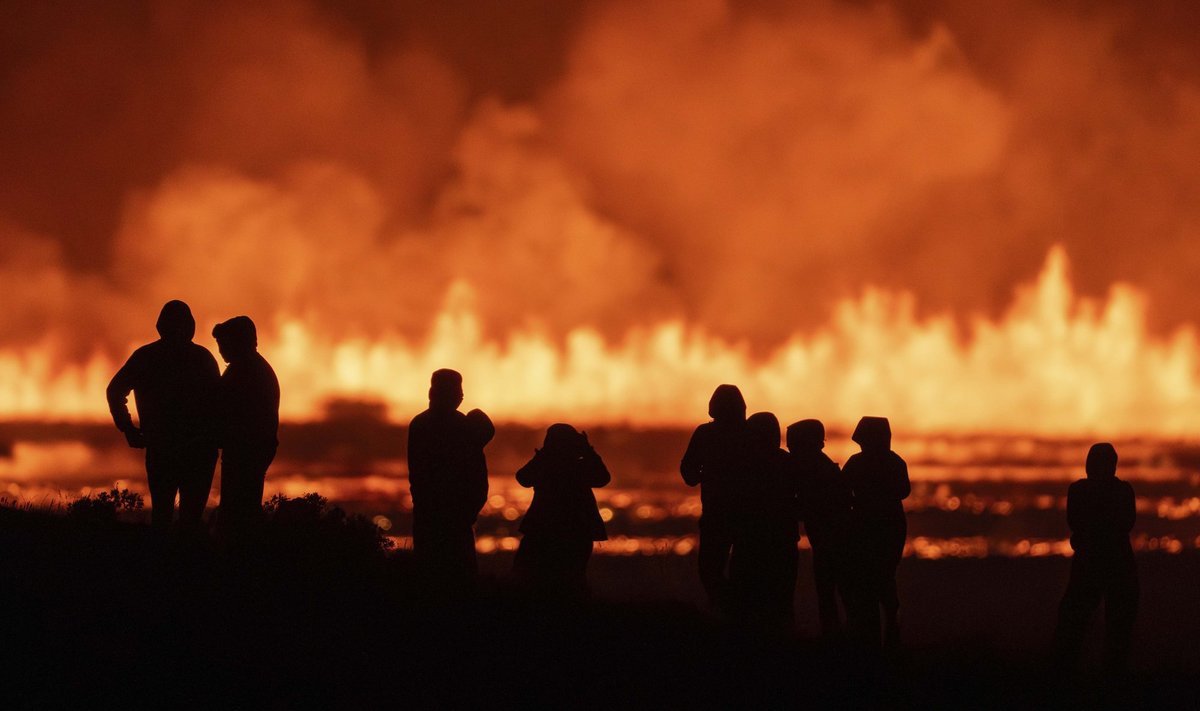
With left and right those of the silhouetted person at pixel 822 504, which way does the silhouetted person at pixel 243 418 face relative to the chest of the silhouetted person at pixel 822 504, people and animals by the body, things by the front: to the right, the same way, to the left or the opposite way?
the same way

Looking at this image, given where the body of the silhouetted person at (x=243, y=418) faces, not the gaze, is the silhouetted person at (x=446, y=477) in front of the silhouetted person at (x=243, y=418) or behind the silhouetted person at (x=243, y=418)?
behind

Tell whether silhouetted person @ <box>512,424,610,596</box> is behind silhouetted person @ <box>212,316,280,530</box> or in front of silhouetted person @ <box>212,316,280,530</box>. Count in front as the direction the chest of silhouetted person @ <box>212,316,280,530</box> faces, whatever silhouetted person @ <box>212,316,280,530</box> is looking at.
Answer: behind

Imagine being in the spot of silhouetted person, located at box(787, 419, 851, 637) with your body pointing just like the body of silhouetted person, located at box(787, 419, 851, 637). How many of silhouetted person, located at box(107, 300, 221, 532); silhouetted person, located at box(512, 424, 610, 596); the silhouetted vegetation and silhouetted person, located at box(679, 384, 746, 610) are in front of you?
4

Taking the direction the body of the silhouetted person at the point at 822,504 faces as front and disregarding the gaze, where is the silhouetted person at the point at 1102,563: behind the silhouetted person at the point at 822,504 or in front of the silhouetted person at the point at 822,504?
behind

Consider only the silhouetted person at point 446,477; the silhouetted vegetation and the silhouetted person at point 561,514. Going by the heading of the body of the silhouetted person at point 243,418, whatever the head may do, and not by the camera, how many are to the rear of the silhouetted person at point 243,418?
2
